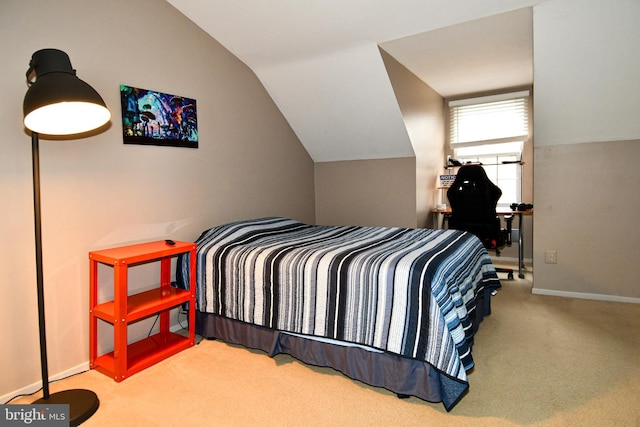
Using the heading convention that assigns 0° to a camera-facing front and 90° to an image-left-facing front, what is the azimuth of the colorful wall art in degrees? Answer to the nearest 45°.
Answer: approximately 315°

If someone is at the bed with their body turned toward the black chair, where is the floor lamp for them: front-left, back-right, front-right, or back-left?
back-left

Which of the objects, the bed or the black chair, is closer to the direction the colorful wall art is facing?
the bed

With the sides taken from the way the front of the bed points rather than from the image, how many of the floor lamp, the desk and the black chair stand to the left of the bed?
2

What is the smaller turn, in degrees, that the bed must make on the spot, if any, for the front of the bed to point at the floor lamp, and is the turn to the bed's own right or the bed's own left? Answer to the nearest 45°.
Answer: approximately 135° to the bed's own right

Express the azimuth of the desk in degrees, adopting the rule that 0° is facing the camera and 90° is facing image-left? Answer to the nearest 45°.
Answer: approximately 0°

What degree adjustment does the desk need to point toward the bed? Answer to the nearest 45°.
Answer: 0° — it already faces it

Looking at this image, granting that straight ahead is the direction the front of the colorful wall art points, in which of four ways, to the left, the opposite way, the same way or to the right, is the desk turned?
to the right

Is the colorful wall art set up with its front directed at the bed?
yes

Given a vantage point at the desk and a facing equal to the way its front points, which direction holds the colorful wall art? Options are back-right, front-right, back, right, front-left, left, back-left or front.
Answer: front-right

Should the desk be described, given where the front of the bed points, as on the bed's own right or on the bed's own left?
on the bed's own left
